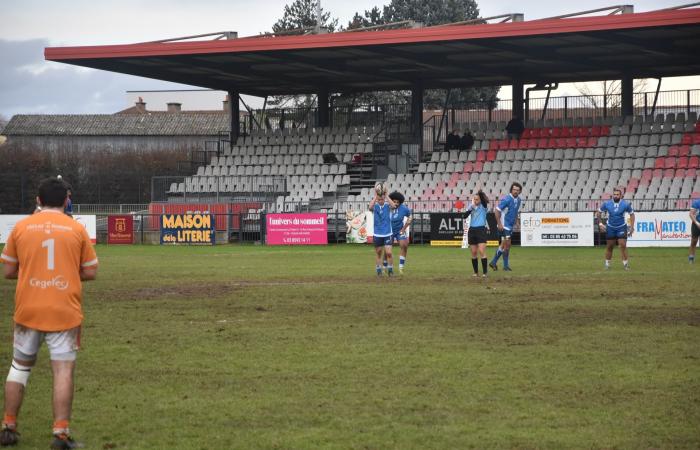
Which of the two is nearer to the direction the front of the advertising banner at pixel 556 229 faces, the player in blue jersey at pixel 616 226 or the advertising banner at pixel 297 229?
the player in blue jersey

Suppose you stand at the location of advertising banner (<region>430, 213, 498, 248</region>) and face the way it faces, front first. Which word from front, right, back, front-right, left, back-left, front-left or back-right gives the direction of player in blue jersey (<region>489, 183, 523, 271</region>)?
front

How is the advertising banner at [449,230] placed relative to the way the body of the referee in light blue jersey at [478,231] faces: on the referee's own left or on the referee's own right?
on the referee's own right

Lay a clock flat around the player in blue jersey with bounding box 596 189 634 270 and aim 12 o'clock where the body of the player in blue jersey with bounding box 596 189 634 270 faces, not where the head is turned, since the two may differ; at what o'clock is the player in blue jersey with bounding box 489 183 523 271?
the player in blue jersey with bounding box 489 183 523 271 is roughly at 2 o'clock from the player in blue jersey with bounding box 596 189 634 270.

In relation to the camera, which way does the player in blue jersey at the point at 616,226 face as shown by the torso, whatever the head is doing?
toward the camera

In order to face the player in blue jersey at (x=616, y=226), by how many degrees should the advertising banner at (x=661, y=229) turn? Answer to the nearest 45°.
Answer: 0° — it already faces them

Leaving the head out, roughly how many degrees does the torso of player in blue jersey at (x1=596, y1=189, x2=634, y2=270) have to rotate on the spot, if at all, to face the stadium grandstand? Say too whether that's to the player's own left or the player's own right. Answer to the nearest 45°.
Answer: approximately 180°

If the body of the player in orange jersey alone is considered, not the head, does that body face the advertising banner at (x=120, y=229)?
yes

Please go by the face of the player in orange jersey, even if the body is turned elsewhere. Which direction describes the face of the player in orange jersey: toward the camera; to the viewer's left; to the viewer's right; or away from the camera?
away from the camera

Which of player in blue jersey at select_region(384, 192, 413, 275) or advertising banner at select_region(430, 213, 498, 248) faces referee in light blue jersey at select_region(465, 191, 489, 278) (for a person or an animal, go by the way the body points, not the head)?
the advertising banner

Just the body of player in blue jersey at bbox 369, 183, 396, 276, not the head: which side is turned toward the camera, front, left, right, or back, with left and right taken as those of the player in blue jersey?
front

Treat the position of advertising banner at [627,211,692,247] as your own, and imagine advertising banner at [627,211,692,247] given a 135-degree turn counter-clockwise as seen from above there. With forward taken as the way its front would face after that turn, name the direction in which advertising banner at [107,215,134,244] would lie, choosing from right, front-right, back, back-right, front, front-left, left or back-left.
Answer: back-left

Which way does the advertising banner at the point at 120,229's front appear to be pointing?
toward the camera

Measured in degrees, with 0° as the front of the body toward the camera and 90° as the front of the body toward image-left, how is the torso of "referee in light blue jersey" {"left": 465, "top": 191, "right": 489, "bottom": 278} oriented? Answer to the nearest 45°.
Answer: approximately 45°

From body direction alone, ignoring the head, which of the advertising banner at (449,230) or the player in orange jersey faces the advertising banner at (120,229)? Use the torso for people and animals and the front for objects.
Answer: the player in orange jersey

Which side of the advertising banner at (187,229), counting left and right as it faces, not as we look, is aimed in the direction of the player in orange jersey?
front
